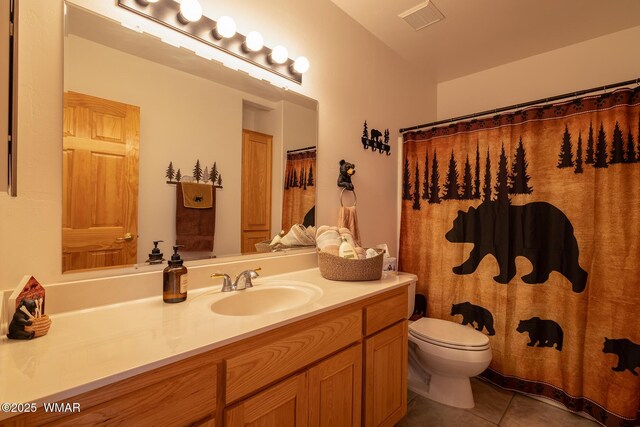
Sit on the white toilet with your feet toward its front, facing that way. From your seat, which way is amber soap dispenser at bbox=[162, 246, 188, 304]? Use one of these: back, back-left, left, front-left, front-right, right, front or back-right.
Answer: right

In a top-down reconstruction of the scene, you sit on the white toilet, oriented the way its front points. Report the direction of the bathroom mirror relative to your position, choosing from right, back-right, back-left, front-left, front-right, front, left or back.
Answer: right

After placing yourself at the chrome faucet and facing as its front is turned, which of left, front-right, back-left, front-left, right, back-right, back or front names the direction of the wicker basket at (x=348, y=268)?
front-left

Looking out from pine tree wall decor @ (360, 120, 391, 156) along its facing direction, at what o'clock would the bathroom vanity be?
The bathroom vanity is roughly at 2 o'clock from the pine tree wall decor.

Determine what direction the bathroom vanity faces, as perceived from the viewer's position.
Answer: facing the viewer and to the right of the viewer

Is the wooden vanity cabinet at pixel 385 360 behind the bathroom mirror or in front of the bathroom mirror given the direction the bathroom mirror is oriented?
in front

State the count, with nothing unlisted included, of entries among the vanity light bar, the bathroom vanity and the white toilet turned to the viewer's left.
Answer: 0

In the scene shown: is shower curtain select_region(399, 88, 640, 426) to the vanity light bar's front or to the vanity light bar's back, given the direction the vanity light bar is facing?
to the front
